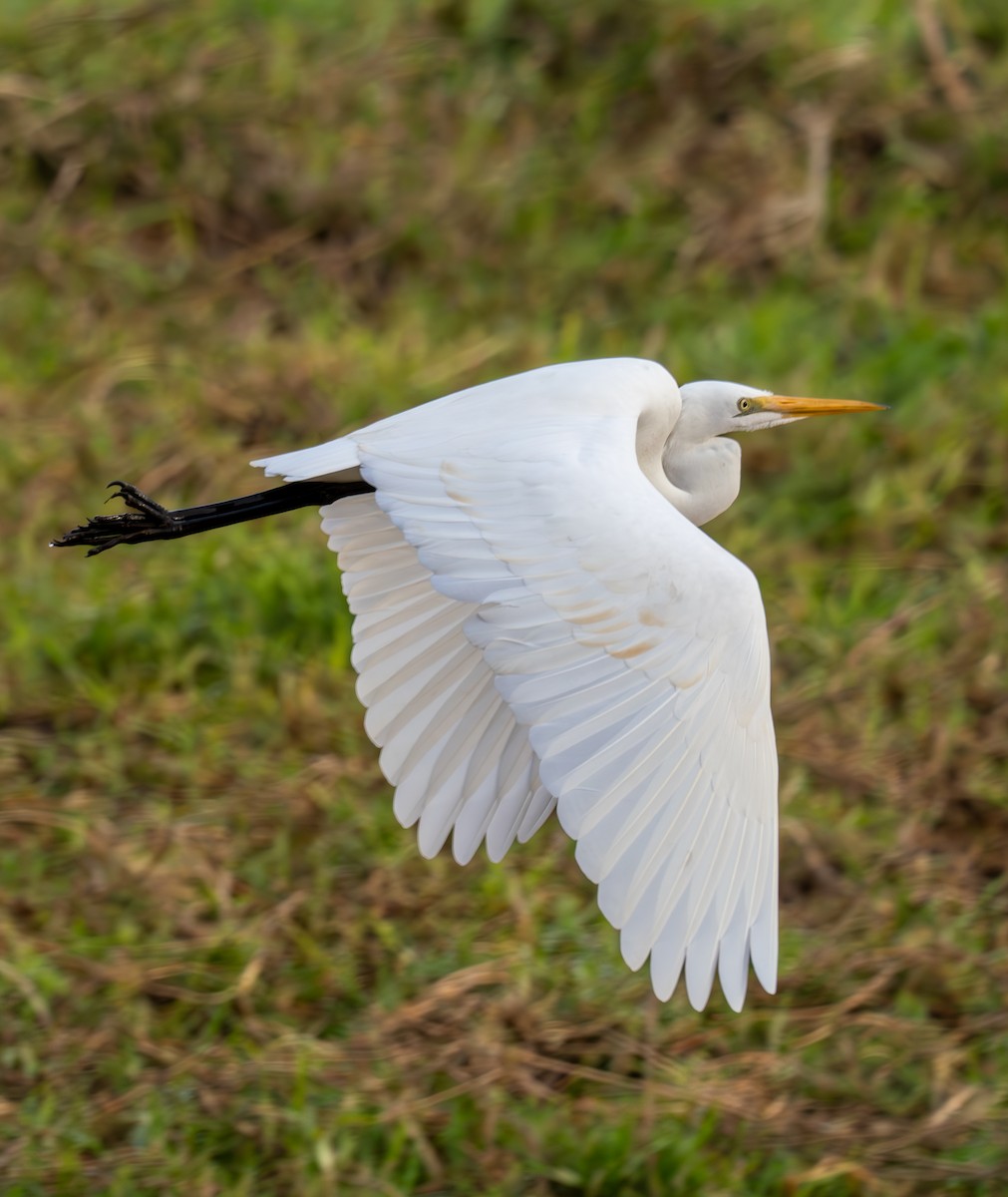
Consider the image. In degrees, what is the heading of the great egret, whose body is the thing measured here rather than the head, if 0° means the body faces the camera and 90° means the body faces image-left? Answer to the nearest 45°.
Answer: approximately 270°
